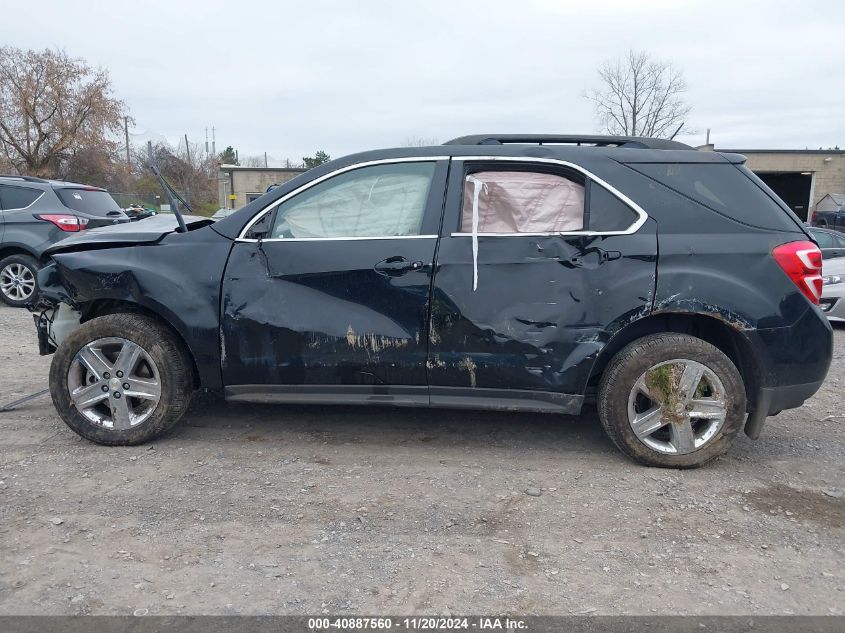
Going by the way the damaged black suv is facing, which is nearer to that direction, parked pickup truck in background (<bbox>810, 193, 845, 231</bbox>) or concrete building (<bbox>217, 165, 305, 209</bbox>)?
the concrete building

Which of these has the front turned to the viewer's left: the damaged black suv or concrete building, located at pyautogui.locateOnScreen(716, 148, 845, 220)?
the damaged black suv

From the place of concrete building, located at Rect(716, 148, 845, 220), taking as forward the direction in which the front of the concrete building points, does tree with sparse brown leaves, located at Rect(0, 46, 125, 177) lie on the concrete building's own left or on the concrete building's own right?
on the concrete building's own right

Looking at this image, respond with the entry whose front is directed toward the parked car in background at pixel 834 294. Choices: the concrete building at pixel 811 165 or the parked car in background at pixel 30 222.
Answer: the concrete building

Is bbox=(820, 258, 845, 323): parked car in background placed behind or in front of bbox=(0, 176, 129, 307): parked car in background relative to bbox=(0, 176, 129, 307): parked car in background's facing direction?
behind

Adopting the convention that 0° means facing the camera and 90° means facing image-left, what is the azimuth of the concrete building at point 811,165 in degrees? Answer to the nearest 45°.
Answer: approximately 0°

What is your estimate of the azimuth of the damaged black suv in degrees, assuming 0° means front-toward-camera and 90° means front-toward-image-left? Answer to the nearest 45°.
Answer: approximately 90°

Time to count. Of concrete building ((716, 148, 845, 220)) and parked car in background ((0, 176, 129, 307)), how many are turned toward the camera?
1
